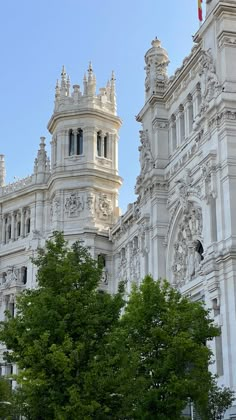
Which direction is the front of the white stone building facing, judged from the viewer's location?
facing the viewer and to the left of the viewer

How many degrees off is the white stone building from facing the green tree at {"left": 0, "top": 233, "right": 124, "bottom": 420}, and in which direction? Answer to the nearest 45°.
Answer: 0° — it already faces it
